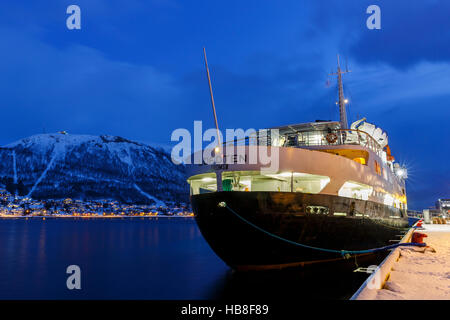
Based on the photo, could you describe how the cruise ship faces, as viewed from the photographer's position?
facing away from the viewer and to the right of the viewer
